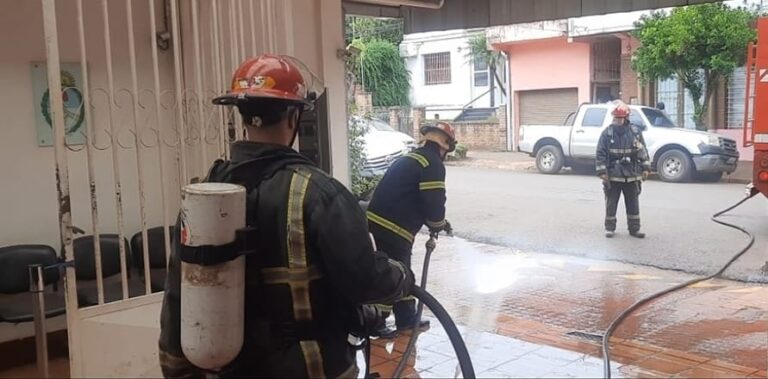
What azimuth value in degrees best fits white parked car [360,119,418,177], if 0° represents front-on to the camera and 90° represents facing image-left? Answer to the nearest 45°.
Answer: approximately 315°

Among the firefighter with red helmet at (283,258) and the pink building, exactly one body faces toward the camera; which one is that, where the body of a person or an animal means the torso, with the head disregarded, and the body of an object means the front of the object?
the pink building

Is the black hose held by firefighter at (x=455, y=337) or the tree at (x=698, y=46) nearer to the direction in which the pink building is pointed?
the black hose held by firefighter

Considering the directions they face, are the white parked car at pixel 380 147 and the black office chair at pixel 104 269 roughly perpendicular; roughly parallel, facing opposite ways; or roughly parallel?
roughly parallel

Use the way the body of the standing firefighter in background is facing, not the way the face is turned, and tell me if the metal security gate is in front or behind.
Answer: in front

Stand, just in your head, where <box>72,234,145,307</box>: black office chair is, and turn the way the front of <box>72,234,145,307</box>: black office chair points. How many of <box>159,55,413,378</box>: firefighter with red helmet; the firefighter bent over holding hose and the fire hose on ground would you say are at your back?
0

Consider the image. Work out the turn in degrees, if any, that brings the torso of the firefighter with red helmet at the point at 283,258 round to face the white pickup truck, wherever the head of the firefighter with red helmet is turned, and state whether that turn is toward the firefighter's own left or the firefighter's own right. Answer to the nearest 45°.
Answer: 0° — they already face it

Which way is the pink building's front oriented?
toward the camera

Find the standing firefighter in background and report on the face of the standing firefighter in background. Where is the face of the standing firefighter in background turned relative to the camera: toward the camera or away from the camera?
toward the camera

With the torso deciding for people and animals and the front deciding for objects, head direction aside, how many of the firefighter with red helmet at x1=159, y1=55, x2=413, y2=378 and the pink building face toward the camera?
1

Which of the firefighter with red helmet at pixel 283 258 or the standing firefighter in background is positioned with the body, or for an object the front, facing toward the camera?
the standing firefighter in background

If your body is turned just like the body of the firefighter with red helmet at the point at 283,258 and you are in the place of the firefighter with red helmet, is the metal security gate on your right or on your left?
on your left

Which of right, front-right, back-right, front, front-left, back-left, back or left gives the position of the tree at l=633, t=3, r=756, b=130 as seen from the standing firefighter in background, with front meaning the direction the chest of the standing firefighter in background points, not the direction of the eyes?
back

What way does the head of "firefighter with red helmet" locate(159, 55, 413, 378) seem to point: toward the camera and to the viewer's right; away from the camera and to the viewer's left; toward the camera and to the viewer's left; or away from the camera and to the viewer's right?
away from the camera and to the viewer's right

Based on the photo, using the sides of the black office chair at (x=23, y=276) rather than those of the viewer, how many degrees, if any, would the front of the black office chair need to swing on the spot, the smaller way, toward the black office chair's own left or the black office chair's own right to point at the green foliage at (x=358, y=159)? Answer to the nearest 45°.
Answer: approximately 90° to the black office chair's own left
